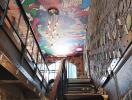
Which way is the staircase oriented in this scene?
toward the camera
